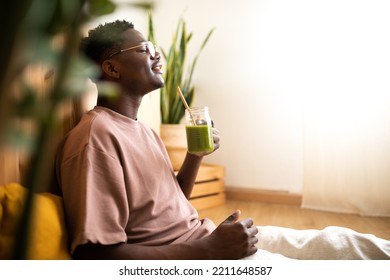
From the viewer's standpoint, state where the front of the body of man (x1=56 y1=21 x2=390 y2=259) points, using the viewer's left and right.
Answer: facing to the right of the viewer

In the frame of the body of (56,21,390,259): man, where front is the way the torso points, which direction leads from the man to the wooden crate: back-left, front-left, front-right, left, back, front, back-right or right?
left

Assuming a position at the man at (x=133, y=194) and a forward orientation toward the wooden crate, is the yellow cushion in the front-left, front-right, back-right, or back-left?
back-left

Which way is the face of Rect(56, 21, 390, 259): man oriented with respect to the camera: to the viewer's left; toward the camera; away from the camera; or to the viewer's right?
to the viewer's right
